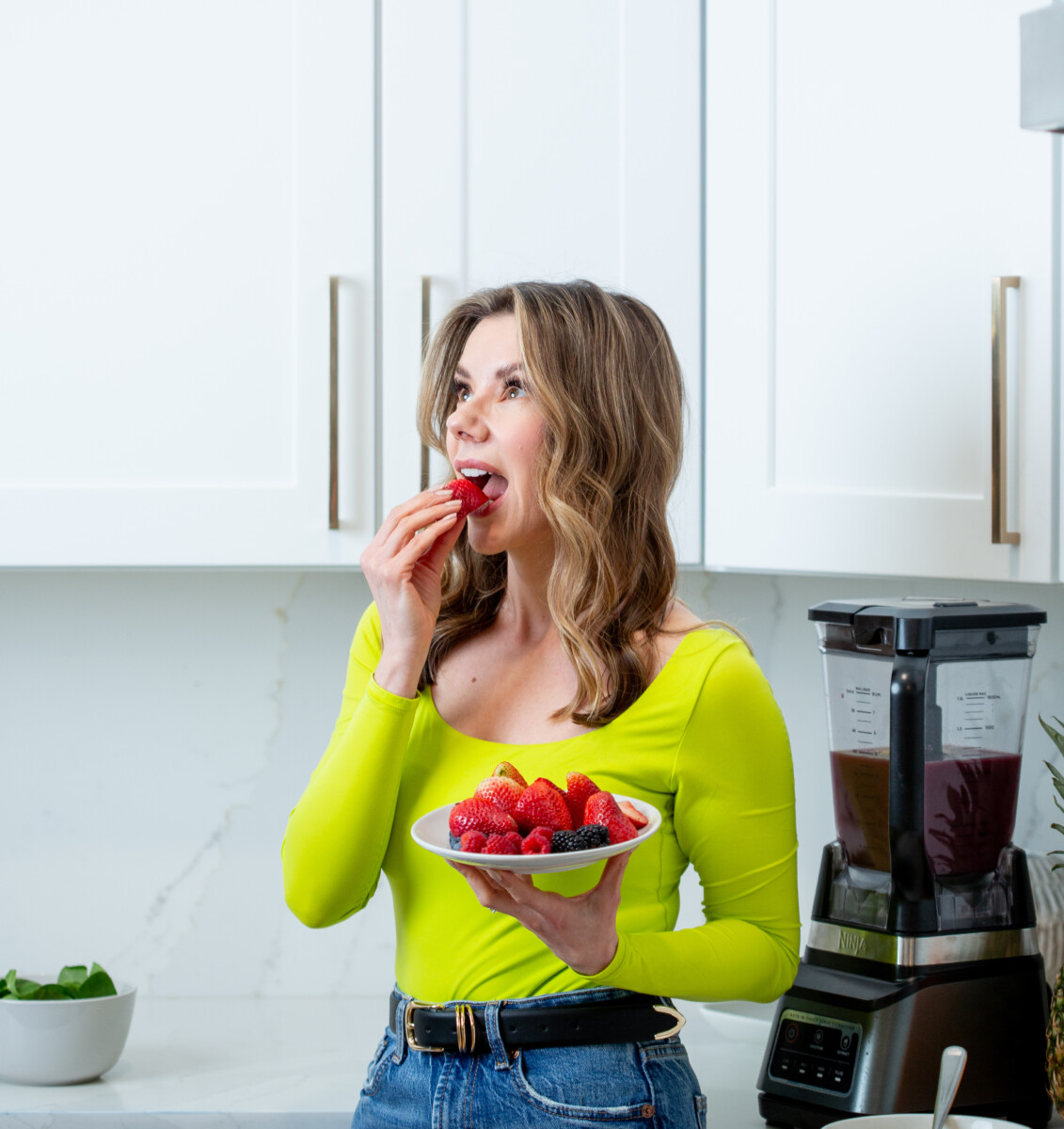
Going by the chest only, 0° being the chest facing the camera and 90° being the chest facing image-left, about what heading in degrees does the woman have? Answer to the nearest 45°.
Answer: approximately 45°

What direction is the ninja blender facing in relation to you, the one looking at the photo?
facing the viewer and to the left of the viewer

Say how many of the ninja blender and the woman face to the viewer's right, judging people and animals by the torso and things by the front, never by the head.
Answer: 0

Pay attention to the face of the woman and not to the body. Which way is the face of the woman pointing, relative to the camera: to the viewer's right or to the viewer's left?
to the viewer's left

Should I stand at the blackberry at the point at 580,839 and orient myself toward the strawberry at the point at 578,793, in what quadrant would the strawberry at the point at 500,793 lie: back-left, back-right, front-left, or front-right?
front-left
